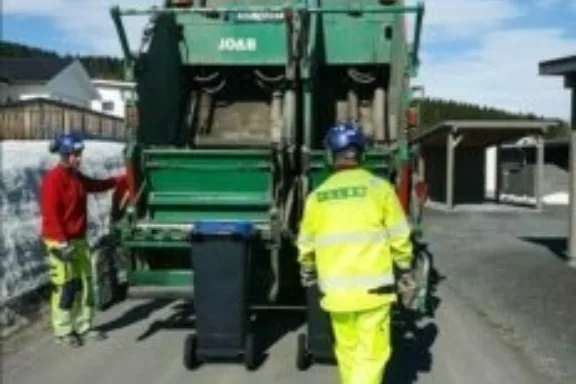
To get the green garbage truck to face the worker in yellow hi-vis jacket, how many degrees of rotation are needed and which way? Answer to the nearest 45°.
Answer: approximately 180°

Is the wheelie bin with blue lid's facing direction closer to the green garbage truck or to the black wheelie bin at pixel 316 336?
the green garbage truck

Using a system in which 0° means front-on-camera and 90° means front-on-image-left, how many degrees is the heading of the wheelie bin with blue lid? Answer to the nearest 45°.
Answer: approximately 180°

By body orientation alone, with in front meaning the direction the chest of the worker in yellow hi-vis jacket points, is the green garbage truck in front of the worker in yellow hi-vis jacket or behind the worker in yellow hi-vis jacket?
in front

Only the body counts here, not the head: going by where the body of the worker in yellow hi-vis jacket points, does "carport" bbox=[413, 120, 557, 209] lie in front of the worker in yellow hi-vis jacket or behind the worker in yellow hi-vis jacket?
in front

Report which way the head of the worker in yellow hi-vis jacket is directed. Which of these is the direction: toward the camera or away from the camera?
away from the camera

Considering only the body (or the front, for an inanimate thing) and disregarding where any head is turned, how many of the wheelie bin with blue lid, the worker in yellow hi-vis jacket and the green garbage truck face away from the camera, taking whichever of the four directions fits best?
3

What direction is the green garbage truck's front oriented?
away from the camera

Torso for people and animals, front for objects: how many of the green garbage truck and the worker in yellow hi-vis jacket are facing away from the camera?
2

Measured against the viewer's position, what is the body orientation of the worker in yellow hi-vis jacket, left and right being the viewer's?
facing away from the viewer
